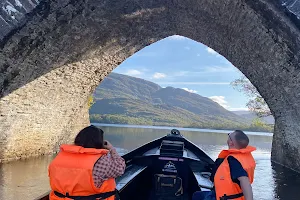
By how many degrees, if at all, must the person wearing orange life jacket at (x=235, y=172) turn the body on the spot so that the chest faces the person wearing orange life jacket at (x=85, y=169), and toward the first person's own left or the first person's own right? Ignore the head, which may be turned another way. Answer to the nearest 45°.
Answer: approximately 45° to the first person's own left

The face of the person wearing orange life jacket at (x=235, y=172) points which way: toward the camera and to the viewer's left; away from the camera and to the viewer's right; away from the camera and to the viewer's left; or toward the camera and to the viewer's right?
away from the camera and to the viewer's left

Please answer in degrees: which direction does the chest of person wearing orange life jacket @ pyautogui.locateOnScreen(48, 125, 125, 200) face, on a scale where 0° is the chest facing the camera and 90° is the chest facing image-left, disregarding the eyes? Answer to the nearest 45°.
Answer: approximately 225°
